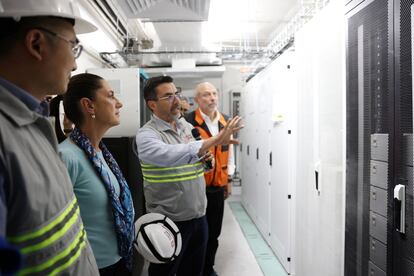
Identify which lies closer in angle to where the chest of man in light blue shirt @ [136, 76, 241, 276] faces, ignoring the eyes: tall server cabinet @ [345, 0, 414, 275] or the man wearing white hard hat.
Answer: the tall server cabinet

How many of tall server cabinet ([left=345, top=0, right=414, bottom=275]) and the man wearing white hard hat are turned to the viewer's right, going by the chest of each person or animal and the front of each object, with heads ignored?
1

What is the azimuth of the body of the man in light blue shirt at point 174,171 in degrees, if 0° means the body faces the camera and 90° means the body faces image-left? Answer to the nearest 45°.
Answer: approximately 315°

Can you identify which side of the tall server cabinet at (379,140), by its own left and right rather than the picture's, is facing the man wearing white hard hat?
front

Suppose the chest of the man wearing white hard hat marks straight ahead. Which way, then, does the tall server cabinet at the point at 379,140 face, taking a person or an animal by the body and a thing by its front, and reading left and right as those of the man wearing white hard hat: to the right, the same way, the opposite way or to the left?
the opposite way

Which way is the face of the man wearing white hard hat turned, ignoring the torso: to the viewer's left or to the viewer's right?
to the viewer's right

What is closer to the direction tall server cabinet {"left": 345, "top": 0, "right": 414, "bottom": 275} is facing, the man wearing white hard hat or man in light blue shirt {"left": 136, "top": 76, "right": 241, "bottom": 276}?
the man wearing white hard hat

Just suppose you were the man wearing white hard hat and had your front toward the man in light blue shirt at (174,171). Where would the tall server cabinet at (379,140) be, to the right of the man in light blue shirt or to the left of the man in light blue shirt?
right

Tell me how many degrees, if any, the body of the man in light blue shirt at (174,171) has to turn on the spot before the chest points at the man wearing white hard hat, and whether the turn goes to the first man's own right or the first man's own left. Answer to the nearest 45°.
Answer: approximately 45° to the first man's own right

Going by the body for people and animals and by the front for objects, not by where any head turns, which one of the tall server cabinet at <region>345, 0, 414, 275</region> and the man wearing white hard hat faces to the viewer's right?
the man wearing white hard hat

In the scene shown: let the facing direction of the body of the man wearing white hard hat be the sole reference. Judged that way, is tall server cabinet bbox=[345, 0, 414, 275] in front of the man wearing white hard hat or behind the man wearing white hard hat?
in front

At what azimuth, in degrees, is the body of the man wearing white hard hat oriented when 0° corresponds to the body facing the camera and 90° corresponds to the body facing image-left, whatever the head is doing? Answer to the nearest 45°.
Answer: approximately 270°
